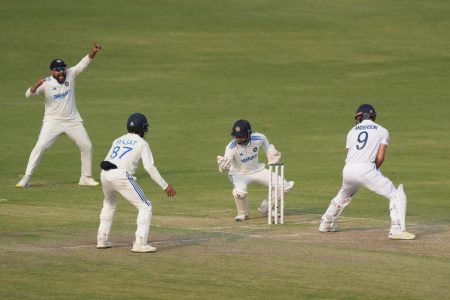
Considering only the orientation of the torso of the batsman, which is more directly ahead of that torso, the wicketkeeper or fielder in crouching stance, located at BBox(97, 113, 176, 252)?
the wicketkeeper

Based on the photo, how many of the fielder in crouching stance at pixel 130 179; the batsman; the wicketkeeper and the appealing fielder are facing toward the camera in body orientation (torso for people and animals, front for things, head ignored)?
2

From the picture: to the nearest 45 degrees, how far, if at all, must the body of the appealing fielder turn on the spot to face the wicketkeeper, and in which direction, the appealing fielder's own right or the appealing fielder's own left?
approximately 45° to the appealing fielder's own left

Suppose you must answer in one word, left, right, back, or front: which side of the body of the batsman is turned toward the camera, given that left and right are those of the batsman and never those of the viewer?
back

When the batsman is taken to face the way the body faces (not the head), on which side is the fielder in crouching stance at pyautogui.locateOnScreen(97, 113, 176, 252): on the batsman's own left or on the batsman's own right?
on the batsman's own left

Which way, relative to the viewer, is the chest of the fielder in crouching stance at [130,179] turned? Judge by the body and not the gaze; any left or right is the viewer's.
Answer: facing away from the viewer and to the right of the viewer

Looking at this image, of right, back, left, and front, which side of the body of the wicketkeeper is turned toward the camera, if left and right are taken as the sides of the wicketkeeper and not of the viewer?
front

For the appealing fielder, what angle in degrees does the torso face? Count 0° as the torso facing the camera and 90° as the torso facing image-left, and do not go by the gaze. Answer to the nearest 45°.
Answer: approximately 0°

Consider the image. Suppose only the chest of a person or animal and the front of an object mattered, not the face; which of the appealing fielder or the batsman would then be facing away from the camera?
the batsman

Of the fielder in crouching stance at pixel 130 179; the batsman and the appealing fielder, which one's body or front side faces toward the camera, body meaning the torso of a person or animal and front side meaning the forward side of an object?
the appealing fielder

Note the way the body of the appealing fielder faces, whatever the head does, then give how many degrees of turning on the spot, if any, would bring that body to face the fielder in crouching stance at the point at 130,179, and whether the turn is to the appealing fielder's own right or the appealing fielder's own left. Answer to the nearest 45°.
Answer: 0° — they already face them
